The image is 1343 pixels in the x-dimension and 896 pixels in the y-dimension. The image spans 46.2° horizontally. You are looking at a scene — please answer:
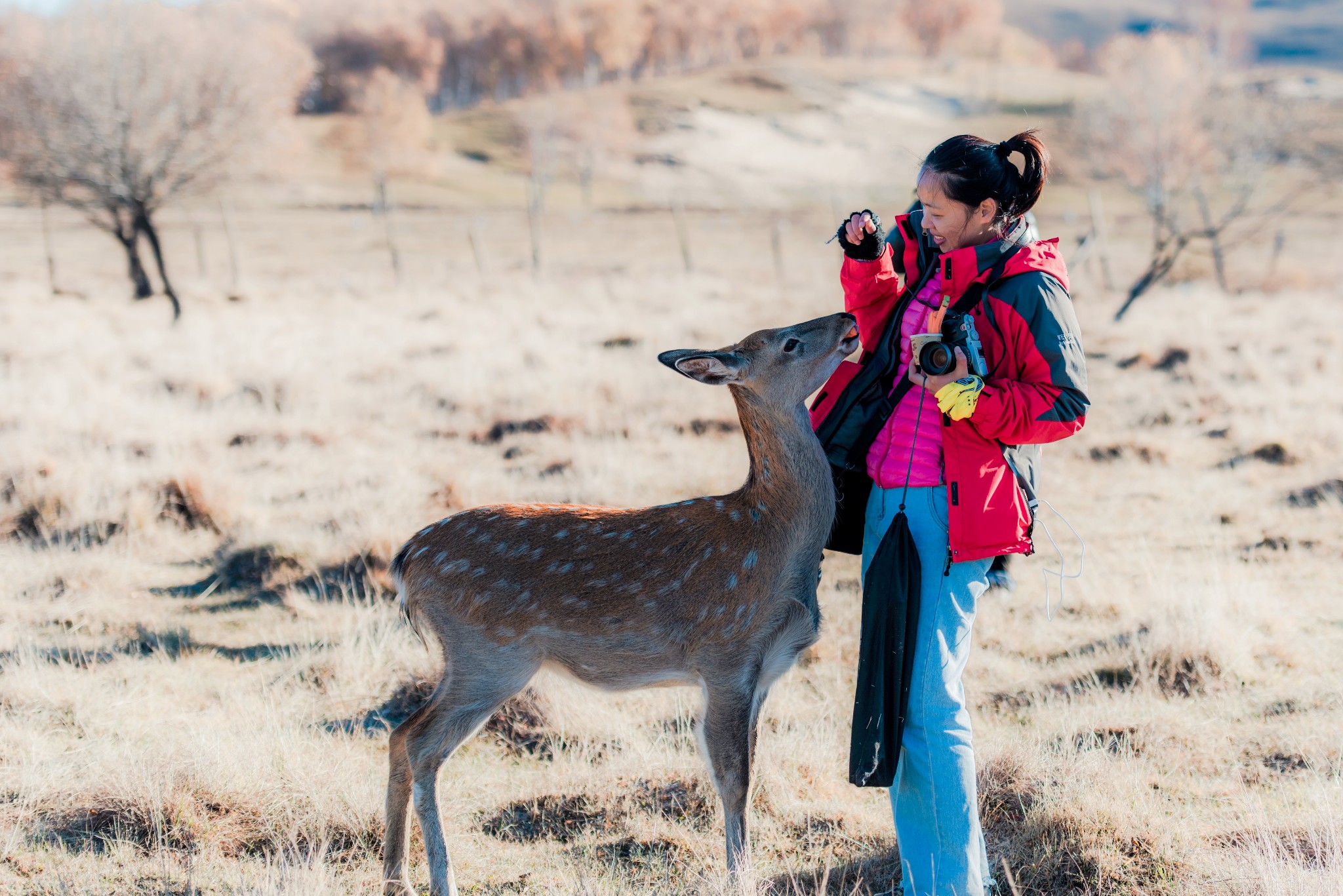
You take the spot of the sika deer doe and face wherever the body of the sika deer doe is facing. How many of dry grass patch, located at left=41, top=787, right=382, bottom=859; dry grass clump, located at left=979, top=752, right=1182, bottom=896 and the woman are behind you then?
1

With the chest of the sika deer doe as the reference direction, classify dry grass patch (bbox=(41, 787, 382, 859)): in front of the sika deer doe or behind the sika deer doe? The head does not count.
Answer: behind

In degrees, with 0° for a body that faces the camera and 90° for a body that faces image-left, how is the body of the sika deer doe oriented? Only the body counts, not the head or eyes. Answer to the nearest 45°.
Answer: approximately 270°

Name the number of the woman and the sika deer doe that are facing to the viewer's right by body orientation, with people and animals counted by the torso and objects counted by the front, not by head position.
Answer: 1

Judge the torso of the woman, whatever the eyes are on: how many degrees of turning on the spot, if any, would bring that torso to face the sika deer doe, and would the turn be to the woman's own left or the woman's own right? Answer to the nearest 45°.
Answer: approximately 45° to the woman's own right

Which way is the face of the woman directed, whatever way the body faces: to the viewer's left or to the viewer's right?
to the viewer's left

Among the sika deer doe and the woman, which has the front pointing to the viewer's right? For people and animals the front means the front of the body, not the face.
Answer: the sika deer doe

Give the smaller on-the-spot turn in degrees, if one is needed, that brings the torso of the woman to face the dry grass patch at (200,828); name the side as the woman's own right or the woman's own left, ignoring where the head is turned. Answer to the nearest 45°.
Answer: approximately 45° to the woman's own right

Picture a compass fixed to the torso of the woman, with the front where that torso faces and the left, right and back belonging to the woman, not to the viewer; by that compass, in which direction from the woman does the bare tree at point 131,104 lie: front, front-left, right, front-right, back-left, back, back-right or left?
right
